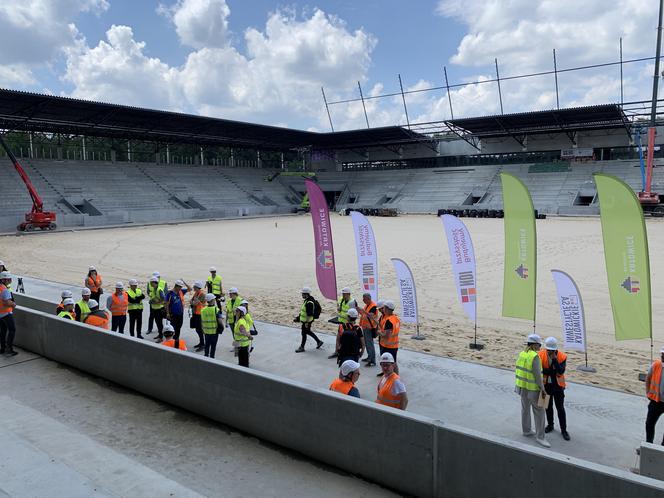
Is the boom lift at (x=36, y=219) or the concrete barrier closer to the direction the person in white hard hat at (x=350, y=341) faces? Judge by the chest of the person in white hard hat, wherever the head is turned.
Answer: the boom lift

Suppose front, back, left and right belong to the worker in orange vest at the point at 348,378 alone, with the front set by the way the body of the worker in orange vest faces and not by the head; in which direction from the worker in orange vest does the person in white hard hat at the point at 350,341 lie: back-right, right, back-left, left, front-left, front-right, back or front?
front-left

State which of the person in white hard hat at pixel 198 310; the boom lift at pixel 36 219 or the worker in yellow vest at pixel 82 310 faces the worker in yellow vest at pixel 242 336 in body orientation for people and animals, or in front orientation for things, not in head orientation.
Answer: the worker in yellow vest at pixel 82 310

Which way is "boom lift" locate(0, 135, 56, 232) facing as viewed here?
to the viewer's left

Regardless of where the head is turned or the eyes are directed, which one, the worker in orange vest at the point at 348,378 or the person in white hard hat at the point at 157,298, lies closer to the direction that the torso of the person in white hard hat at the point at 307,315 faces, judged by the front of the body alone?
the person in white hard hat

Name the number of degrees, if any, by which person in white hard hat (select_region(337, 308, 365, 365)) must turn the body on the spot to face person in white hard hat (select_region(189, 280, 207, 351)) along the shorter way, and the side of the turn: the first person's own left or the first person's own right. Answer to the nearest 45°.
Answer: approximately 45° to the first person's own left

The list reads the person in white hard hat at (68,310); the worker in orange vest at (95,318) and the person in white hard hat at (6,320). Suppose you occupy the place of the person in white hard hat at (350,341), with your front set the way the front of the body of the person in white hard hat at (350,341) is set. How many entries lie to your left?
3

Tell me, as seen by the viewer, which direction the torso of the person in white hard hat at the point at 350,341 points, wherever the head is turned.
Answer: away from the camera

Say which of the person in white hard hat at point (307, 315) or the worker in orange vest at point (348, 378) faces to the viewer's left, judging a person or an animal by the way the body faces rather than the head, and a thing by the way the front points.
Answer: the person in white hard hat

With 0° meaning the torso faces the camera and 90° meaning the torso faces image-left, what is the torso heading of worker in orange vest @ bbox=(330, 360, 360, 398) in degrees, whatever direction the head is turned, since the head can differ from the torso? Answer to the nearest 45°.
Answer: approximately 225°

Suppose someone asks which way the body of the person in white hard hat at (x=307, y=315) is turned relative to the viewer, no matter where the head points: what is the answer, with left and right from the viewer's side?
facing to the left of the viewer

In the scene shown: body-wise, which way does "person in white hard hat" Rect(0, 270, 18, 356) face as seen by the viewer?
to the viewer's right
